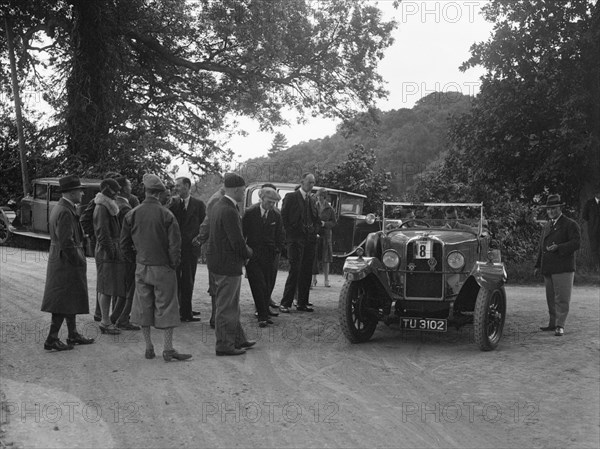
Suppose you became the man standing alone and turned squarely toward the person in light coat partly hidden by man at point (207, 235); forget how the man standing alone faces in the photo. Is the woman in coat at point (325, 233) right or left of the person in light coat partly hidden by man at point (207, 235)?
right

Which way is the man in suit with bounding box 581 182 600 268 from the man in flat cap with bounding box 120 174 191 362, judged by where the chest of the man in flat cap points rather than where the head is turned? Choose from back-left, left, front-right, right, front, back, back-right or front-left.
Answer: front-right

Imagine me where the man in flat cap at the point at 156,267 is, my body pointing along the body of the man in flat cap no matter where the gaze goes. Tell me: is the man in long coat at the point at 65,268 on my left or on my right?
on my left

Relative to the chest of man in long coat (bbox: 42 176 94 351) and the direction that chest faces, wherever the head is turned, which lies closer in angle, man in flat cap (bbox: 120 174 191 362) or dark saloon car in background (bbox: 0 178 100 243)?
the man in flat cap

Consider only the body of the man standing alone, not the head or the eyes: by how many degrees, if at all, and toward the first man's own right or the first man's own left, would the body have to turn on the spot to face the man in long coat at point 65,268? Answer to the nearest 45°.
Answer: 0° — they already face them

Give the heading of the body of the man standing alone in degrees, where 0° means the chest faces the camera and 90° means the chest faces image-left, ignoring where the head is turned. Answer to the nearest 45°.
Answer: approximately 45°

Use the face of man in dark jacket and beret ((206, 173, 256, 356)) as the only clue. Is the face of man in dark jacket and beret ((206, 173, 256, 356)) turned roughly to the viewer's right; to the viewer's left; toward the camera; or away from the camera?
to the viewer's right

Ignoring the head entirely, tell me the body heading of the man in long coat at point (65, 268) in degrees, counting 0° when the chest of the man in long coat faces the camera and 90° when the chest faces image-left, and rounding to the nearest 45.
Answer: approximately 270°

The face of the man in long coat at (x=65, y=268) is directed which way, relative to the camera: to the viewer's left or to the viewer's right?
to the viewer's right

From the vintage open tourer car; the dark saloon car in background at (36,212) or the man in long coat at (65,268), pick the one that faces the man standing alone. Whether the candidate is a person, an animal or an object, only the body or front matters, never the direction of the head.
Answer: the man in long coat

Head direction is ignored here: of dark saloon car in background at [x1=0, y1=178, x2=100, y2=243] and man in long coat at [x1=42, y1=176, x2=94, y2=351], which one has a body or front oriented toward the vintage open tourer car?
the man in long coat

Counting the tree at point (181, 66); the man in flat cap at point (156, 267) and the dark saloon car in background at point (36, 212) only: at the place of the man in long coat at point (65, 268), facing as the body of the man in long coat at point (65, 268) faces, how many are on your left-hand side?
2

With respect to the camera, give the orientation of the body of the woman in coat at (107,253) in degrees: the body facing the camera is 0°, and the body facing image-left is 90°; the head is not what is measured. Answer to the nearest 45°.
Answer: approximately 270°

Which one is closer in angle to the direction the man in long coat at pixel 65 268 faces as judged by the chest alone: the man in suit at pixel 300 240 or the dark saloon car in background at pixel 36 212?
the man in suit

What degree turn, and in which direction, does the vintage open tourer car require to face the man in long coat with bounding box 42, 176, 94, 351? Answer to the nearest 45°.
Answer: approximately 45° to its right

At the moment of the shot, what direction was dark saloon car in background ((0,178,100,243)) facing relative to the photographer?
facing to the left of the viewer

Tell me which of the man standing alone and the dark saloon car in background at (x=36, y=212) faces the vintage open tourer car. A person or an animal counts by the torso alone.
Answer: the man standing alone
